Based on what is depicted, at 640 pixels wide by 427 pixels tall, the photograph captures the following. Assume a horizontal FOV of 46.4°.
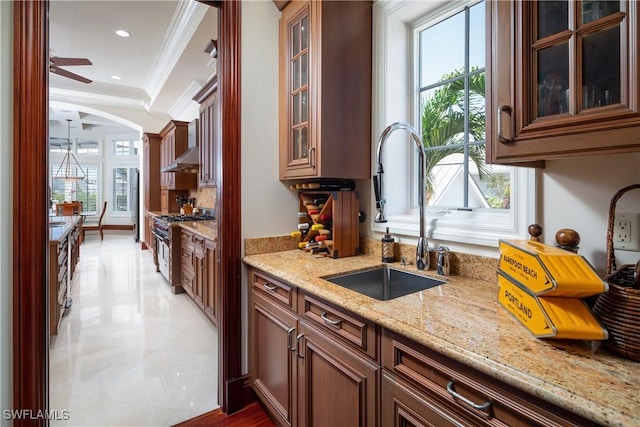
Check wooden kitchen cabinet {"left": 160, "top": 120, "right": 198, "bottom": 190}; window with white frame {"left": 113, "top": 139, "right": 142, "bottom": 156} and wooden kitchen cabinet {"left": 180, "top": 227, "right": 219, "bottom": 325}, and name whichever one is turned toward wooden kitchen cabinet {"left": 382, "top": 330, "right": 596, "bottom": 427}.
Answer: the window with white frame

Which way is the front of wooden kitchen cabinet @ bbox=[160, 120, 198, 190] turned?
to the viewer's left

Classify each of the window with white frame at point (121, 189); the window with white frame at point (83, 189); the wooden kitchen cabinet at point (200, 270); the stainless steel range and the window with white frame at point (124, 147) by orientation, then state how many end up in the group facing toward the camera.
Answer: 3

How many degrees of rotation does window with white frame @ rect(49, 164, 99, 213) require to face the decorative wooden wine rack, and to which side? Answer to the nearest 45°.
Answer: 0° — it already faces it

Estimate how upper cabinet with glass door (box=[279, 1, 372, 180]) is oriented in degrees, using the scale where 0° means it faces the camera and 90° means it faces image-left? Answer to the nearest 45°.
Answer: approximately 45°

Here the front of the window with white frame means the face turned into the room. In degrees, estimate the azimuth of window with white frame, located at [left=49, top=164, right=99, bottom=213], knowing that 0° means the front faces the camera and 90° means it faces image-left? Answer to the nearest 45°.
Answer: approximately 0°
